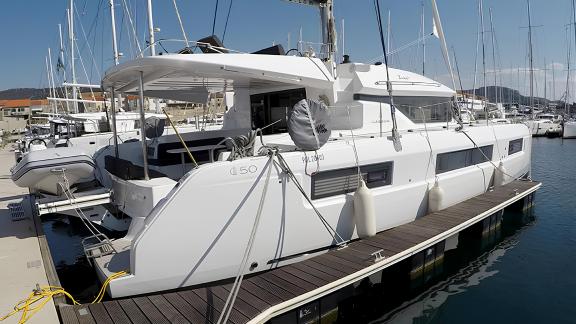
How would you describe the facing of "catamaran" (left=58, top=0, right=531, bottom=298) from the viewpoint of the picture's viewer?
facing away from the viewer and to the right of the viewer

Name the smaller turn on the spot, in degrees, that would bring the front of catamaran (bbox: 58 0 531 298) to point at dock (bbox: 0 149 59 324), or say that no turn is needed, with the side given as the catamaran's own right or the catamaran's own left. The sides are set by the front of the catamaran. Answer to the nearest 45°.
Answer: approximately 135° to the catamaran's own left
